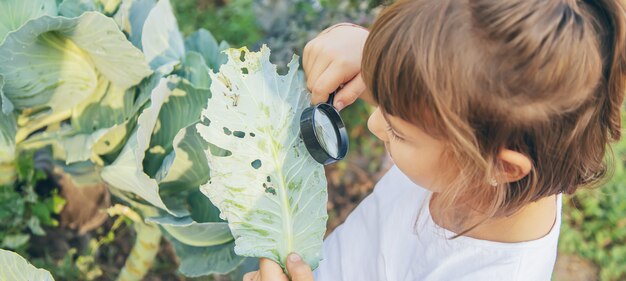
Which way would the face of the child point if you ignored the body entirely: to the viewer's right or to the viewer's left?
to the viewer's left

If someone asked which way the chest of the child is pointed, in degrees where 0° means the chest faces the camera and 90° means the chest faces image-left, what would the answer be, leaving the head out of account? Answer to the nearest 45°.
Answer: approximately 90°

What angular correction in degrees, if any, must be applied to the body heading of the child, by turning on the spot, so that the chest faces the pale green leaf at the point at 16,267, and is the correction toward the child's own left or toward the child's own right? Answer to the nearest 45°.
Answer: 0° — they already face it
